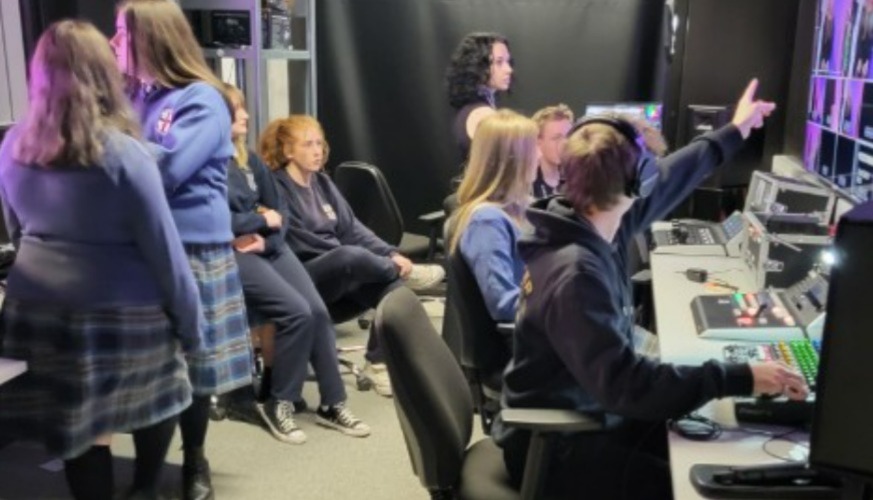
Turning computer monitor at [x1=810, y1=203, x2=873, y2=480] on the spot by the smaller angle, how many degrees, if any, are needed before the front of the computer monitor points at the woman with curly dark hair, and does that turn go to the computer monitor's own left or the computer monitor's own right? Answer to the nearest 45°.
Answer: approximately 90° to the computer monitor's own right

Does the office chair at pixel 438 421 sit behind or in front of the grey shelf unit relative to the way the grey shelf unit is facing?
in front

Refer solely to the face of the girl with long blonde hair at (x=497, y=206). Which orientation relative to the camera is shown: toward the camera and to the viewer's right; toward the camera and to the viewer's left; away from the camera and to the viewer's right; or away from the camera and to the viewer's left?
away from the camera and to the viewer's right

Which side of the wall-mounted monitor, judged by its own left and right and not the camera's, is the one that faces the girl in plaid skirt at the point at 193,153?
front

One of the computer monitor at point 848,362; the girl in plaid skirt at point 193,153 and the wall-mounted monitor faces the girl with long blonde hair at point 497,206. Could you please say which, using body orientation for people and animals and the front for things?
the wall-mounted monitor

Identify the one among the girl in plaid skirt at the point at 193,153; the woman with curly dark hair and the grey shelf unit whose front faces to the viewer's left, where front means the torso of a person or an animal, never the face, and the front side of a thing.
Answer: the girl in plaid skirt

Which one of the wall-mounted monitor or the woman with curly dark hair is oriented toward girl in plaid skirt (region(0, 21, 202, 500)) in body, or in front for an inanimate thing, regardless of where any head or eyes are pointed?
the wall-mounted monitor

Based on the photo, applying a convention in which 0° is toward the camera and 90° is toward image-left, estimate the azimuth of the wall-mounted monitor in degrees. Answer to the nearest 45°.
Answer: approximately 45°

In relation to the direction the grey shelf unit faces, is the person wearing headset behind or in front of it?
in front

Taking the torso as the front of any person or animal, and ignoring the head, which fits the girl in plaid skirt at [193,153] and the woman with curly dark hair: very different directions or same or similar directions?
very different directions

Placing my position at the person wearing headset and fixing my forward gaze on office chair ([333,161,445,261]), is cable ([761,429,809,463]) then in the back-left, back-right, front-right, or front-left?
back-right

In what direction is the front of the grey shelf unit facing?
toward the camera

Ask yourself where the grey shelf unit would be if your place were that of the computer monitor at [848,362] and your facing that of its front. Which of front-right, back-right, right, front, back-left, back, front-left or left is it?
right

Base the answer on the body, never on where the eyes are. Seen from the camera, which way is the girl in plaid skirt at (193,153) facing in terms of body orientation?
to the viewer's left

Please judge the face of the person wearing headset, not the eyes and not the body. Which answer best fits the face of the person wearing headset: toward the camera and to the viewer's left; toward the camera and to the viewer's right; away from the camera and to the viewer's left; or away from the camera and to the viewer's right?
away from the camera and to the viewer's right
